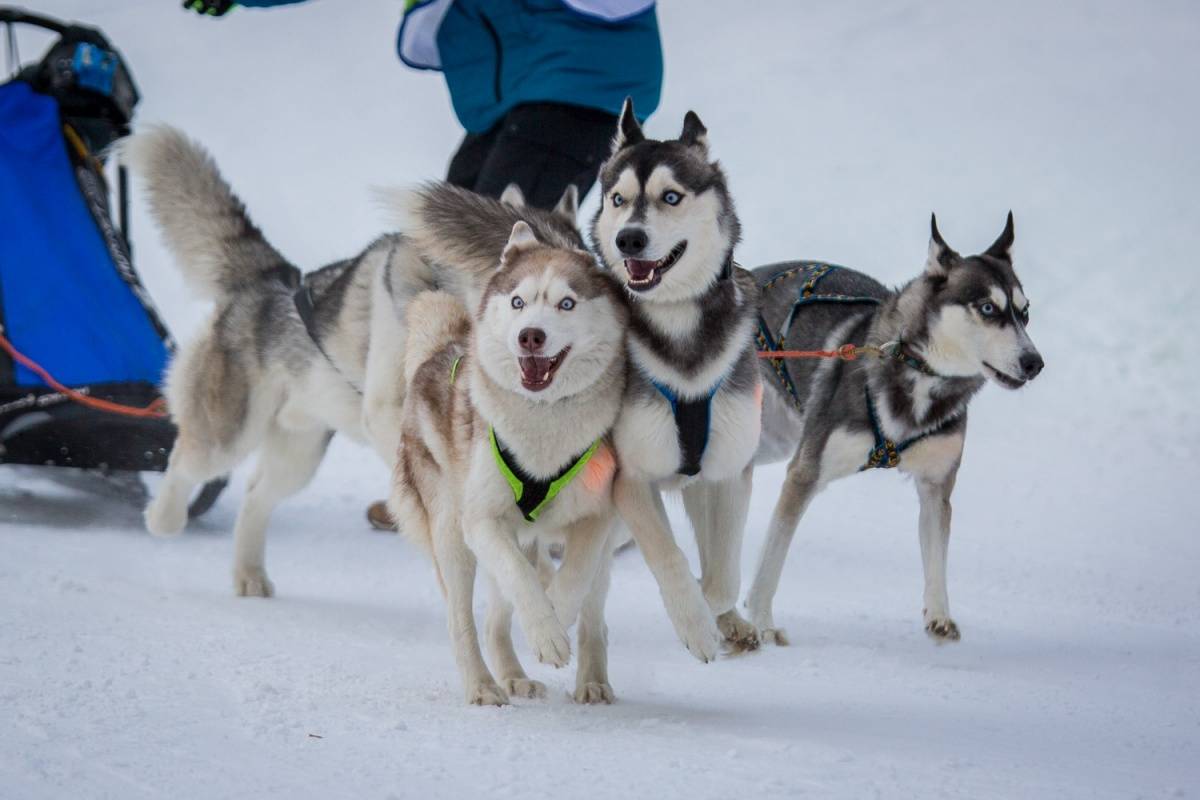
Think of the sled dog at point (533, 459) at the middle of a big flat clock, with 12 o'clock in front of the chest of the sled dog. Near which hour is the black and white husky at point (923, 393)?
The black and white husky is roughly at 9 o'clock from the sled dog.

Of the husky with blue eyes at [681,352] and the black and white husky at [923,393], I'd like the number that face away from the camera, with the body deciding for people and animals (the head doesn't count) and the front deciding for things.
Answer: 0

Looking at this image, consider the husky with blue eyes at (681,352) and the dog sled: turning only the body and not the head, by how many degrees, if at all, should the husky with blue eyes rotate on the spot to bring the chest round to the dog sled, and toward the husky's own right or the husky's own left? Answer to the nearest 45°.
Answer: approximately 135° to the husky's own right

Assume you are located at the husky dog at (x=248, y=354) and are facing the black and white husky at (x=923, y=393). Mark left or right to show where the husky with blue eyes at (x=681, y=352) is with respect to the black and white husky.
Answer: right

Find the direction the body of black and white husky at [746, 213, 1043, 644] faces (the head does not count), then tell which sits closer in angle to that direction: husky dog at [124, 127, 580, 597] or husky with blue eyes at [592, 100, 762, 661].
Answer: the husky with blue eyes

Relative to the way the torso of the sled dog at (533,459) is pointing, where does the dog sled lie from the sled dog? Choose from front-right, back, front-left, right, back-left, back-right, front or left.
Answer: back

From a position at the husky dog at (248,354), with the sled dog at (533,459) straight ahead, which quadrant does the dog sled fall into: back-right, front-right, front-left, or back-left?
back-right

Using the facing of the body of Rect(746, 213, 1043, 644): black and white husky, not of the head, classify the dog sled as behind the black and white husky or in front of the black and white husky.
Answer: behind

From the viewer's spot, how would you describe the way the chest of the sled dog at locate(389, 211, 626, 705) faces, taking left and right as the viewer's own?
facing the viewer and to the right of the viewer

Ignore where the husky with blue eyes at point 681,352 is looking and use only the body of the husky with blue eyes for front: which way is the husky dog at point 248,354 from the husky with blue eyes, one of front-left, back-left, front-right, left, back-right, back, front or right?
back-right

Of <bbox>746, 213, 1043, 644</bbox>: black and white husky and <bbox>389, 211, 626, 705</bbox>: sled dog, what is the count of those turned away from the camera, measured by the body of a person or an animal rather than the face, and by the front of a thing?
0
